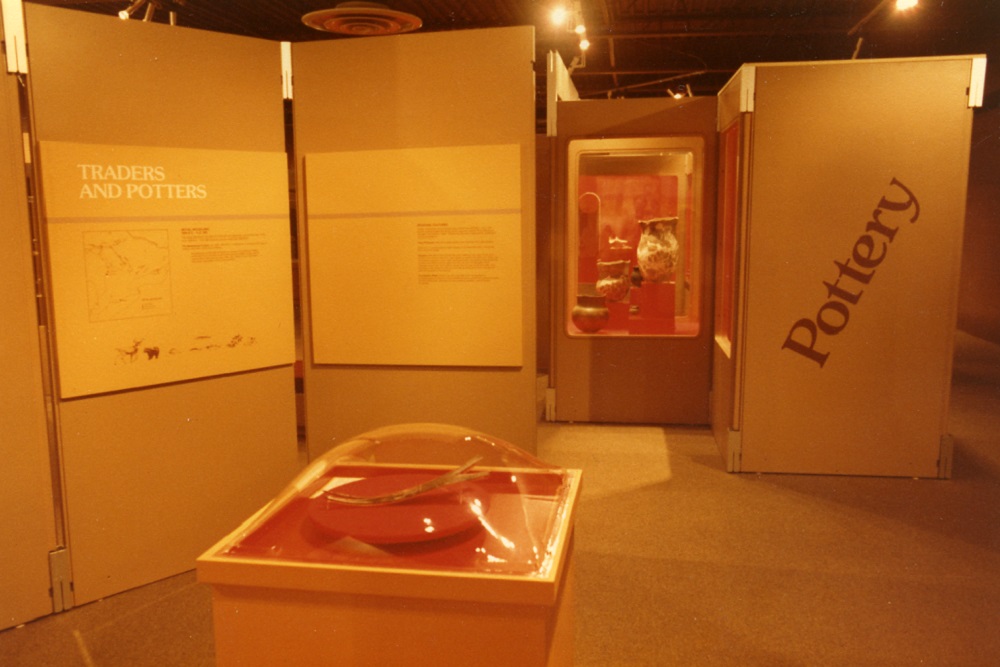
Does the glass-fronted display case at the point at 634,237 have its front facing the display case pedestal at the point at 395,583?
yes

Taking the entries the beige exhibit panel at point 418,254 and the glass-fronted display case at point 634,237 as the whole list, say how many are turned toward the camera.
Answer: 2

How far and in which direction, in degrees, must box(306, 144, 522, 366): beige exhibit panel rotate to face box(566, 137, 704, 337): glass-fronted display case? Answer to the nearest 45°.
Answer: approximately 135° to its left

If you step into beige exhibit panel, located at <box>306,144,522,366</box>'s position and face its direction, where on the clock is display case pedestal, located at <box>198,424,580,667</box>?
The display case pedestal is roughly at 12 o'clock from the beige exhibit panel.

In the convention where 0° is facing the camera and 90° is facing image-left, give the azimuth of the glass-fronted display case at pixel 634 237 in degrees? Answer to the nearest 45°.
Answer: approximately 0°

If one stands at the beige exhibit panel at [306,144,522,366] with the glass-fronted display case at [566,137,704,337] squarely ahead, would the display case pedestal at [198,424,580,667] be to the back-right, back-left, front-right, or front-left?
back-right

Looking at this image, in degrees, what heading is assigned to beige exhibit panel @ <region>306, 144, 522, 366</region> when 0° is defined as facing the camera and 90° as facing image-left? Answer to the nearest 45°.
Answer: approximately 0°

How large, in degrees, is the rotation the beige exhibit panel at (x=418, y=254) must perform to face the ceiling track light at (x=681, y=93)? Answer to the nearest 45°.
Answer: approximately 135° to its left

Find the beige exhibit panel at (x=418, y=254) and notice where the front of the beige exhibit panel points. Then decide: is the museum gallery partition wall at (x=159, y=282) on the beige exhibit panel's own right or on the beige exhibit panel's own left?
on the beige exhibit panel's own right
